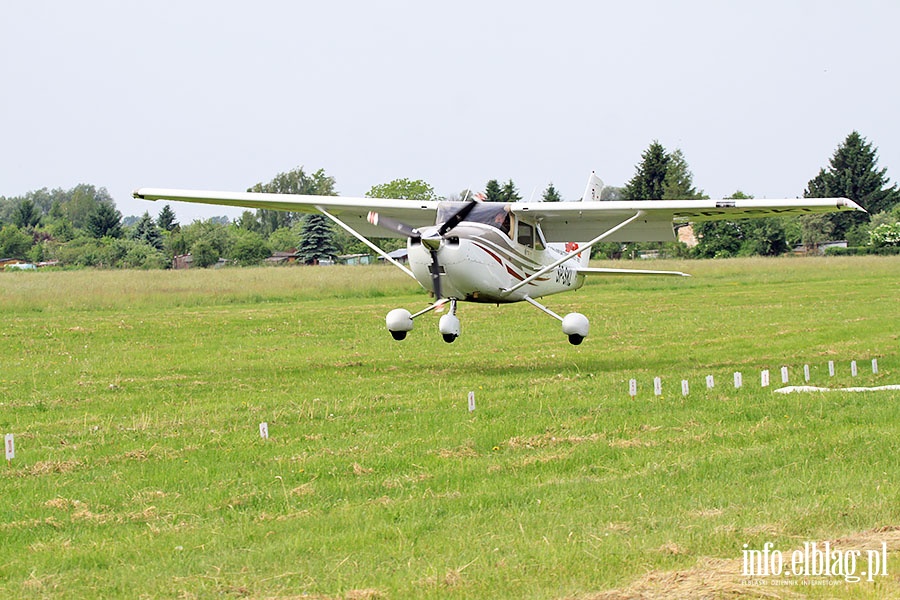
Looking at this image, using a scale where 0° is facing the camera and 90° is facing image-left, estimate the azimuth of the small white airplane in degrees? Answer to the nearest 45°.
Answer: approximately 45°
